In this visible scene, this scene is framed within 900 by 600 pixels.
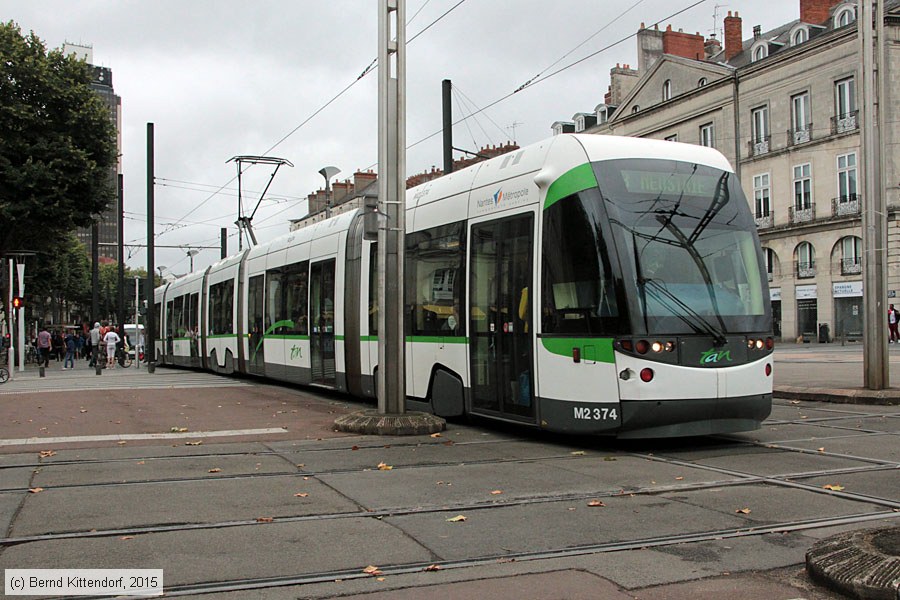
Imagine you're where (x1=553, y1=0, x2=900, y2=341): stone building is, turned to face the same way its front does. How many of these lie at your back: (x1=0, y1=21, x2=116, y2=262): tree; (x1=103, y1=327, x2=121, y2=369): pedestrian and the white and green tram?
0

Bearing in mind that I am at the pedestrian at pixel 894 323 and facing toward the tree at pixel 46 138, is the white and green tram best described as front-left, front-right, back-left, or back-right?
front-left

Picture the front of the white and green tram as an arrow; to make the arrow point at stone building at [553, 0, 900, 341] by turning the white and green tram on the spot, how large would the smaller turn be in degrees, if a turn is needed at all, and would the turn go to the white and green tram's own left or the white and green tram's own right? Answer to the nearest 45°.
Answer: approximately 90° to the white and green tram's own left

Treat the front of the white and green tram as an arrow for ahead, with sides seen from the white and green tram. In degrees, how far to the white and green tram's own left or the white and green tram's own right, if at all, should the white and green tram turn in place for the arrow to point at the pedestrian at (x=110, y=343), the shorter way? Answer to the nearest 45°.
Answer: approximately 180°

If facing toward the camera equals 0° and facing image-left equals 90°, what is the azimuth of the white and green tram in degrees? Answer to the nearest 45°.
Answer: approximately 315°

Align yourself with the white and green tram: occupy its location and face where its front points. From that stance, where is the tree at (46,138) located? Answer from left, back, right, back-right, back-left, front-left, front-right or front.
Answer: back

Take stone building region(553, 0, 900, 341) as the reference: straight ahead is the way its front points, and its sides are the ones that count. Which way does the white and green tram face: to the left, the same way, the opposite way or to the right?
to the left

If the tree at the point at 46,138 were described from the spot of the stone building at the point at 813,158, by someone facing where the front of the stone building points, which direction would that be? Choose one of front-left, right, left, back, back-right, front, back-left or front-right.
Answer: front

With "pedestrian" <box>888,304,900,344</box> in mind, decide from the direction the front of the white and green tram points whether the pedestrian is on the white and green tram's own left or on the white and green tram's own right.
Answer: on the white and green tram's own left

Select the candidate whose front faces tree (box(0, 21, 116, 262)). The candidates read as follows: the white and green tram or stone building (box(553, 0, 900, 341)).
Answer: the stone building

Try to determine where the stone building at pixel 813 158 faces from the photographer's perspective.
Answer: facing the viewer and to the left of the viewer

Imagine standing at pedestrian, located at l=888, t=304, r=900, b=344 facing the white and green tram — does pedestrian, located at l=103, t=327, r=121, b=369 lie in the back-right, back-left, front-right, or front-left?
front-right

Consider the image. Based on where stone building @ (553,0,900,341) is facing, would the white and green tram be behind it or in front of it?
in front

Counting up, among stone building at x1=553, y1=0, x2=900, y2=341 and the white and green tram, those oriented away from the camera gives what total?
0

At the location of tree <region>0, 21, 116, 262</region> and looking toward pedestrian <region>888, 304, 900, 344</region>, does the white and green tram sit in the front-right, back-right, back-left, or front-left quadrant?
front-right
